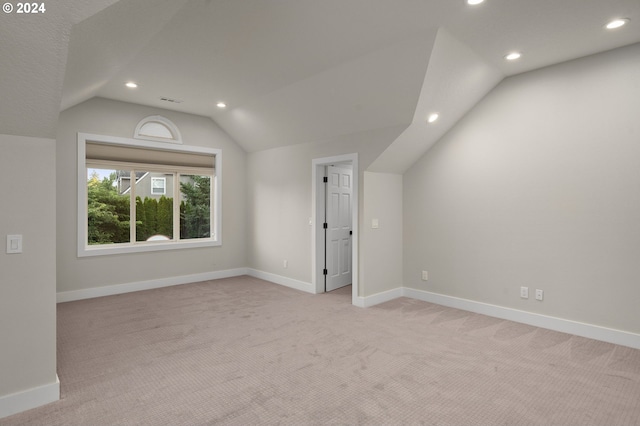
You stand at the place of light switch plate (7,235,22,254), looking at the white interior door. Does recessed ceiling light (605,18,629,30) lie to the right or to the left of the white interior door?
right

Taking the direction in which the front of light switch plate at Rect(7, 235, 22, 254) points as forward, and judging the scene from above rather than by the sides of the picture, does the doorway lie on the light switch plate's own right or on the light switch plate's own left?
on the light switch plate's own left

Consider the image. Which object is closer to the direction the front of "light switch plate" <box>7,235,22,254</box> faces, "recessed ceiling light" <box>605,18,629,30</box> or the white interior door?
the recessed ceiling light

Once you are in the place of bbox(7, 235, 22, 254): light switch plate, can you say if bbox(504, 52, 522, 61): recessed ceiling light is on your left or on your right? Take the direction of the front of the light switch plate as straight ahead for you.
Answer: on your left

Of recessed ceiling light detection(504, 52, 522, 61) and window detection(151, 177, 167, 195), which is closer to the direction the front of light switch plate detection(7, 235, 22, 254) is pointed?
the recessed ceiling light

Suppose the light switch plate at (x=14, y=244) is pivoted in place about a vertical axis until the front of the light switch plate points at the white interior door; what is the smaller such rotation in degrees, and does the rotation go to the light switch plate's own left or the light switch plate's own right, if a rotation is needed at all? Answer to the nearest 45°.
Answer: approximately 90° to the light switch plate's own left

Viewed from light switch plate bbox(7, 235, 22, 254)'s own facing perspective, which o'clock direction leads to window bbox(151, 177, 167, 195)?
The window is roughly at 7 o'clock from the light switch plate.

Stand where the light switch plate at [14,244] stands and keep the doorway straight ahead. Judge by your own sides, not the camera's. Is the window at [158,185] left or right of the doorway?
left

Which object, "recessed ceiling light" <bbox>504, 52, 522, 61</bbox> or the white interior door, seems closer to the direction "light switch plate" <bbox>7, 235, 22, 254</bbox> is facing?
the recessed ceiling light

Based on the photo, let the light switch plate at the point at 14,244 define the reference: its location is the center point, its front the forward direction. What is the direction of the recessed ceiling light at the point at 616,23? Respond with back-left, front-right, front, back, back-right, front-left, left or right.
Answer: front-left
